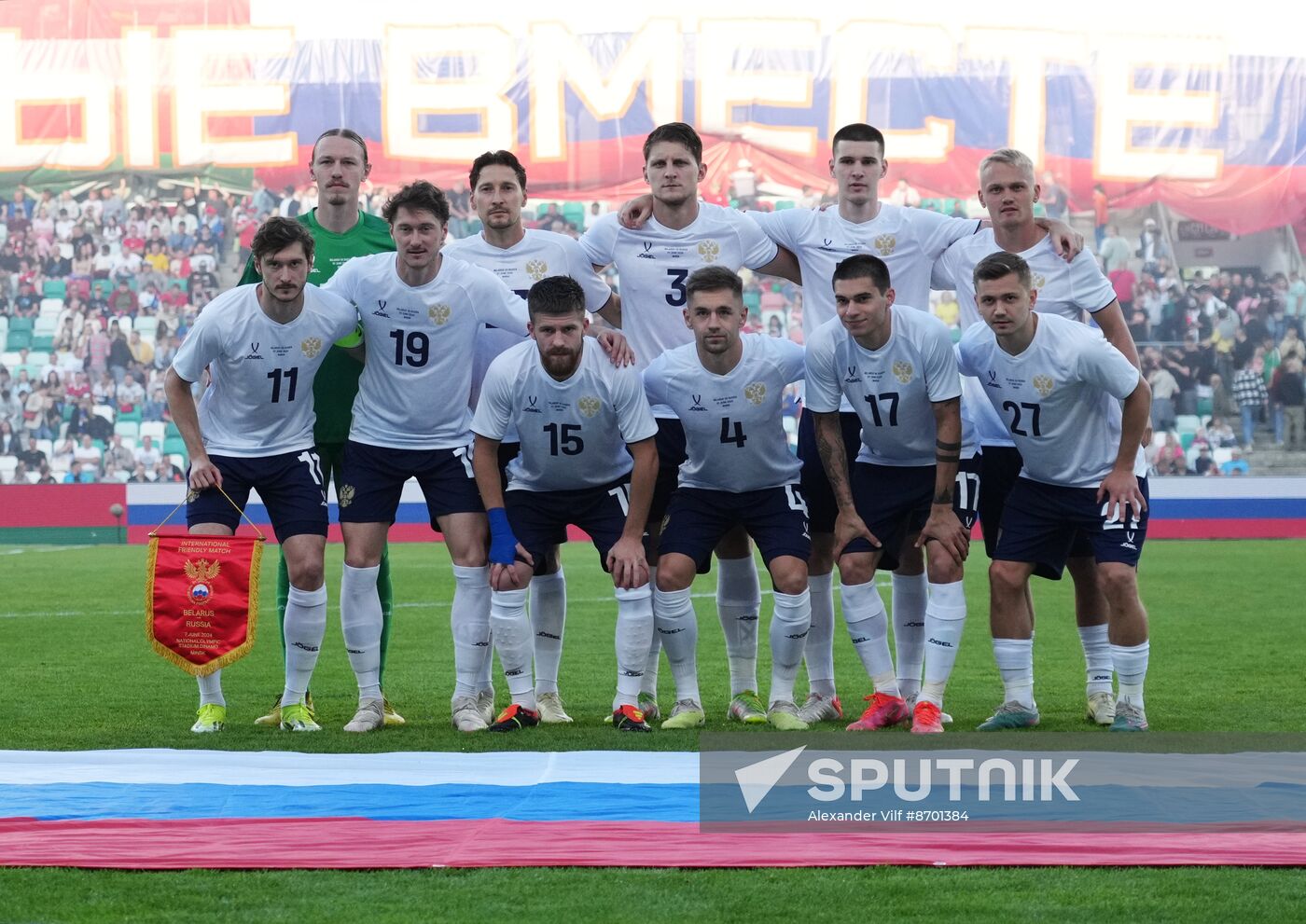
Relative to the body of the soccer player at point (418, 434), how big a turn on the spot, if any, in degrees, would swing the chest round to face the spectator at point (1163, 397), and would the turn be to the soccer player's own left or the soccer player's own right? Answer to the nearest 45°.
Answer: approximately 135° to the soccer player's own left

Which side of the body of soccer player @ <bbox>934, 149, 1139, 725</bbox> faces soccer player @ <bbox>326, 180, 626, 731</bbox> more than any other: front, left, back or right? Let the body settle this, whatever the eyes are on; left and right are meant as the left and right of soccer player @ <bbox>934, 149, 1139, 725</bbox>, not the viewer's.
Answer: right

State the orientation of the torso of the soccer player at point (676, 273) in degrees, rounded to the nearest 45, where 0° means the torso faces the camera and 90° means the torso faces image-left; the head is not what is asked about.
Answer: approximately 0°

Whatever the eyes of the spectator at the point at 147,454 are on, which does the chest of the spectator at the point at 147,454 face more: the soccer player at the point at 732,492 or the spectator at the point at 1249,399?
the soccer player

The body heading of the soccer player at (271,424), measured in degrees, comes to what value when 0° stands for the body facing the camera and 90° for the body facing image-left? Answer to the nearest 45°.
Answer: approximately 0°

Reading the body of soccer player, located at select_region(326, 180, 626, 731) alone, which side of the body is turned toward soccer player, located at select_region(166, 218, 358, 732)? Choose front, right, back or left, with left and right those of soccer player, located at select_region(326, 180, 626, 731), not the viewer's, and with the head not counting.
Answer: right

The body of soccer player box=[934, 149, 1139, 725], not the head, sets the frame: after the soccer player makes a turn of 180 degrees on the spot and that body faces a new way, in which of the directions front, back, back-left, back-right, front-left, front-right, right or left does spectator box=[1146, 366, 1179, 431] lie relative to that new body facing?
front

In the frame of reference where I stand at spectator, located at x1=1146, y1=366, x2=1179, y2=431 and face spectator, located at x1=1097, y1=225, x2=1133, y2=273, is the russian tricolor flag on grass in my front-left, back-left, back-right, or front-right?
back-left
